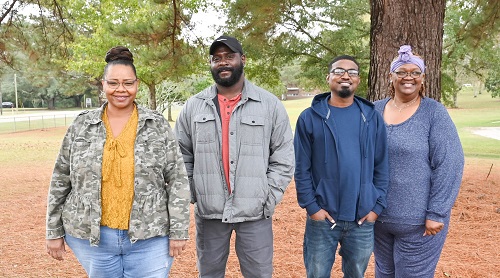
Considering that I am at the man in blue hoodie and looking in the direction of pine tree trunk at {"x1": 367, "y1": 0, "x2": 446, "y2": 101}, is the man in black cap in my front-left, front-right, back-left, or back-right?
back-left

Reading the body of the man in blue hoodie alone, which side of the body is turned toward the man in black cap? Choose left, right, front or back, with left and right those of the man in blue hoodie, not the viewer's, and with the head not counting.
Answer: right

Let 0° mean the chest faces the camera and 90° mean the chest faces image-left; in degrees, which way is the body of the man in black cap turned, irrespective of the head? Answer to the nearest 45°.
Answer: approximately 0°

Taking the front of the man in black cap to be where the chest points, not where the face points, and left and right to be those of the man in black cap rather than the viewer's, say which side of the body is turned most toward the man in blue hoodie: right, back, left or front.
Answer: left

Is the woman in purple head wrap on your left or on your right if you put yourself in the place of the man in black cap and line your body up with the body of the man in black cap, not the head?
on your left

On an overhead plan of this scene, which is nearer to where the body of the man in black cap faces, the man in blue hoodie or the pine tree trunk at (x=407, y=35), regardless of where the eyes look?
the man in blue hoodie

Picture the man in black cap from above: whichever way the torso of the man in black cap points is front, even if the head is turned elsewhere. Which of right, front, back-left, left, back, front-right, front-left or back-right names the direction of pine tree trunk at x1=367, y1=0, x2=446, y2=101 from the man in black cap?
back-left

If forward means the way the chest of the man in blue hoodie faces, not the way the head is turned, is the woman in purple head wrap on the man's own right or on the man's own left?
on the man's own left

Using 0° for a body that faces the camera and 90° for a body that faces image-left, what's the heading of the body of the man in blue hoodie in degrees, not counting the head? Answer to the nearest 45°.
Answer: approximately 0°

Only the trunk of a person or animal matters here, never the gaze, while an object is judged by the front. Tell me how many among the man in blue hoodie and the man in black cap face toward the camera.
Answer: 2

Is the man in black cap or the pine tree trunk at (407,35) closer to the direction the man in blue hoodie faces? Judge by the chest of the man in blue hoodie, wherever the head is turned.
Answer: the man in black cap

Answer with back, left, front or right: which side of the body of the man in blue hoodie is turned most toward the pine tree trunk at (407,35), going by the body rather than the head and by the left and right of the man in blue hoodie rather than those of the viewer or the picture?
back
